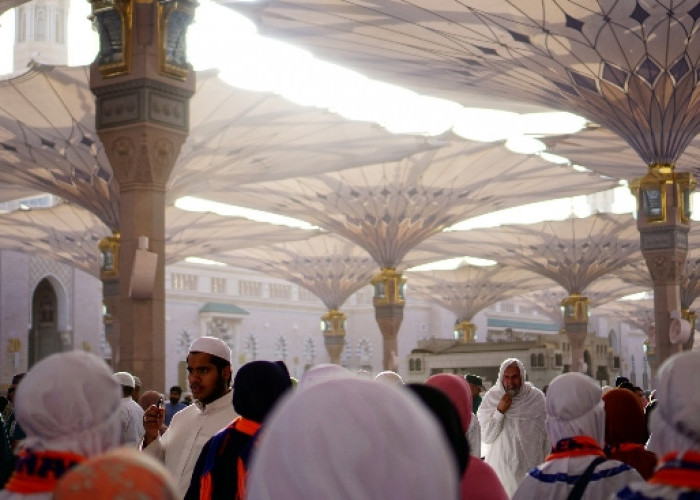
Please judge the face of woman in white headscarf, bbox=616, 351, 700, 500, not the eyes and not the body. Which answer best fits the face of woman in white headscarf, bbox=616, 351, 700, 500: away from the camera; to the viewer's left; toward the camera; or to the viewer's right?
away from the camera

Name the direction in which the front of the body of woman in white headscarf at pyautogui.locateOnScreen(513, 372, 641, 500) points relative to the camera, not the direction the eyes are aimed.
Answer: away from the camera

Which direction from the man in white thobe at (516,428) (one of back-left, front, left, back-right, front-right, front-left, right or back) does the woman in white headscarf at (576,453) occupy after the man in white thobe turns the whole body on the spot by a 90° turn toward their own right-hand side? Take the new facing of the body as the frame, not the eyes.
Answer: left

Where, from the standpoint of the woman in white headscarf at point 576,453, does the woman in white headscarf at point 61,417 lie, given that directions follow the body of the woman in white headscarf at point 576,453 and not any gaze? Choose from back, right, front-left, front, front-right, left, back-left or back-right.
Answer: back-left

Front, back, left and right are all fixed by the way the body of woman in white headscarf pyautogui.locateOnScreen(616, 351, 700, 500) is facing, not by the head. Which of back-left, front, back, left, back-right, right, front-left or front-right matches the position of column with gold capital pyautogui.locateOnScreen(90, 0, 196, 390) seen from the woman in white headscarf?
front-left

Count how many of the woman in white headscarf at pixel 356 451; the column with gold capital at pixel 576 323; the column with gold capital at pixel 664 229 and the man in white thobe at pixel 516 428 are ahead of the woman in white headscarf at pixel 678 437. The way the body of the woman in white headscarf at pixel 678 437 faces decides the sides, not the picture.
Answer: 3

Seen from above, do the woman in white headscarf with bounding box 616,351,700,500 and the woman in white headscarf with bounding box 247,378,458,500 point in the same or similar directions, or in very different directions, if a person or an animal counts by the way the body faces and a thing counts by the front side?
same or similar directions

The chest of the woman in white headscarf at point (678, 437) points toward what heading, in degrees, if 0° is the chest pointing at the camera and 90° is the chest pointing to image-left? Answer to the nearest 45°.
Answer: approximately 180°

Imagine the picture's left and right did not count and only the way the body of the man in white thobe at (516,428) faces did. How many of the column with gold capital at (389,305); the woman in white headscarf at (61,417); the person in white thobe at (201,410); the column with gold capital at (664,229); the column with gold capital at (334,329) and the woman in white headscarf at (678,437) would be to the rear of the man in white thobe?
3

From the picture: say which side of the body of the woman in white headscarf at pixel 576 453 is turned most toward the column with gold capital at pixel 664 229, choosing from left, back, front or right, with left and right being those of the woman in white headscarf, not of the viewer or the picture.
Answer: front

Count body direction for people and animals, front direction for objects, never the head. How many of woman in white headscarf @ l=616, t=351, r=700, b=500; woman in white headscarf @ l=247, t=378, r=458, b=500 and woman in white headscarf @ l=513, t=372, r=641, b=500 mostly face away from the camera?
3

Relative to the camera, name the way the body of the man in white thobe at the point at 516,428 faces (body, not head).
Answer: toward the camera

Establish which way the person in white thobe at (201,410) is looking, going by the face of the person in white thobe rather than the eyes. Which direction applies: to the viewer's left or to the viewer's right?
to the viewer's left

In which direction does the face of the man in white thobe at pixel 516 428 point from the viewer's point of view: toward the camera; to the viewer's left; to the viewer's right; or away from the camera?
toward the camera

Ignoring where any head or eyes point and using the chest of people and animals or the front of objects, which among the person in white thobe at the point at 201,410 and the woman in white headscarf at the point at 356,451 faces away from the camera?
the woman in white headscarf

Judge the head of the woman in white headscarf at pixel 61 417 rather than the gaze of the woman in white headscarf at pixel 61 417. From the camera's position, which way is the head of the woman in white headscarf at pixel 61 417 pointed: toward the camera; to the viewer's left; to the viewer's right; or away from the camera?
away from the camera

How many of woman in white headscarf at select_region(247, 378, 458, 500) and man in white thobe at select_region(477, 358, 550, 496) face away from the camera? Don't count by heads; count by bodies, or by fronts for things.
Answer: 1

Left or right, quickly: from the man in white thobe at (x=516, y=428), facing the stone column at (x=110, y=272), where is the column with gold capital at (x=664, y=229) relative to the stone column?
right
